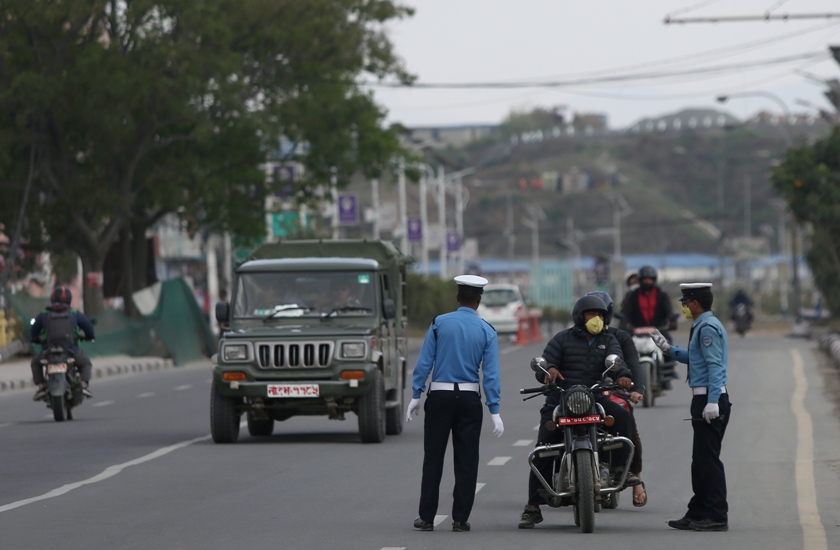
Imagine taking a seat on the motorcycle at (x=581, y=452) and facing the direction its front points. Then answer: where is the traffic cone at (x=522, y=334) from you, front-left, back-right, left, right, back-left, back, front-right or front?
back

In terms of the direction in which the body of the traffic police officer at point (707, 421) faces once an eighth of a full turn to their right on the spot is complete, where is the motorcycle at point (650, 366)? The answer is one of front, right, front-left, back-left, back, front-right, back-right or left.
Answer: front-right

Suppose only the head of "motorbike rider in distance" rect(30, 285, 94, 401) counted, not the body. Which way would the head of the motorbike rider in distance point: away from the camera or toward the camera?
away from the camera

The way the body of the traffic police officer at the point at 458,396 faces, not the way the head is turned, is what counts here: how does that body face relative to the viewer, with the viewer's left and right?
facing away from the viewer

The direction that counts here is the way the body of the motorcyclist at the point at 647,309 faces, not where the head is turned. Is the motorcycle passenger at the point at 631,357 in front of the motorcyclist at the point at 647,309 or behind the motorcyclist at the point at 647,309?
in front

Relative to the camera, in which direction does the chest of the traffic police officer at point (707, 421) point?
to the viewer's left

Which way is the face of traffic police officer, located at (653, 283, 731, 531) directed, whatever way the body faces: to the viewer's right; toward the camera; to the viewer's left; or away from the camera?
to the viewer's left

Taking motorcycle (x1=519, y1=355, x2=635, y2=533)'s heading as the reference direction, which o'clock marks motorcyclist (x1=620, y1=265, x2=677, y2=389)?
The motorcyclist is roughly at 6 o'clock from the motorcycle.

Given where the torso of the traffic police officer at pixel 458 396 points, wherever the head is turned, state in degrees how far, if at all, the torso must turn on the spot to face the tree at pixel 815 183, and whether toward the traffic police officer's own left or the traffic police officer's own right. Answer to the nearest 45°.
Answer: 0° — they already face it
